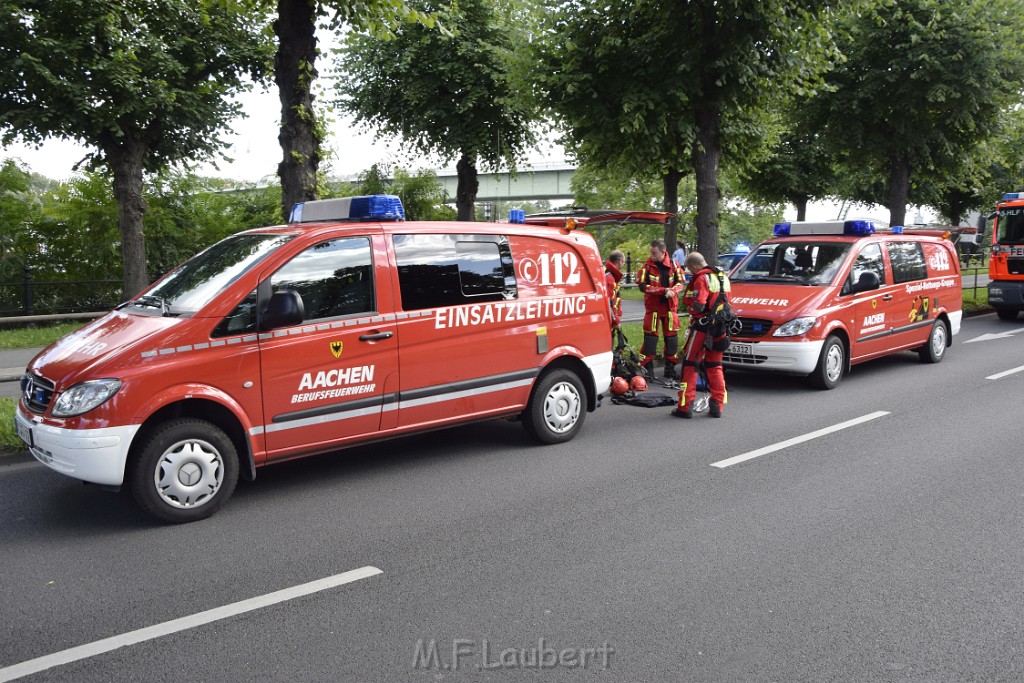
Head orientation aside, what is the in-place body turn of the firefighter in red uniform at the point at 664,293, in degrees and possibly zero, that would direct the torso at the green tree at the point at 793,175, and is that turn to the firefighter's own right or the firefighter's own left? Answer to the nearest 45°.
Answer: approximately 180°

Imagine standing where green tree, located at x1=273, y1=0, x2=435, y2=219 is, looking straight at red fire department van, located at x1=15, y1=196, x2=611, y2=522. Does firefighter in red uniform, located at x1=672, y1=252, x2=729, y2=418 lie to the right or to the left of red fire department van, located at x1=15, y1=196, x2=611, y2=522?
left

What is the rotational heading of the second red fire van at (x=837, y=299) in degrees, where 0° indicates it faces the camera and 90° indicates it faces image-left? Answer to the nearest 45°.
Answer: approximately 45°

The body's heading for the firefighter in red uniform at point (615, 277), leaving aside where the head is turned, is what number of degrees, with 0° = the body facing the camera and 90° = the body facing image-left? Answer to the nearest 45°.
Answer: approximately 270°

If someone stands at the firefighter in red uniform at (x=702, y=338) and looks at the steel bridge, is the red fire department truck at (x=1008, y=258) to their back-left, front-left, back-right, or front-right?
front-right

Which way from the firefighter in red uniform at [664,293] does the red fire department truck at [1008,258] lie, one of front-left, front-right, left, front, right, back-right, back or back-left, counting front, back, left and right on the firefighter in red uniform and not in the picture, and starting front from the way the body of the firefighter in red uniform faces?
back-left

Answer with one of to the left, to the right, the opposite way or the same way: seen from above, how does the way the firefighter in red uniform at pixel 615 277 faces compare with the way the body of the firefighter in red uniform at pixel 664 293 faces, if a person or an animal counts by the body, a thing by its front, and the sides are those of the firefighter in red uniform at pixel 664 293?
to the left

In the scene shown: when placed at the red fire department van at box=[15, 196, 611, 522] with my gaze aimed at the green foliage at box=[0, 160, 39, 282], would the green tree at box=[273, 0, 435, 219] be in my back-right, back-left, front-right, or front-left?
front-right

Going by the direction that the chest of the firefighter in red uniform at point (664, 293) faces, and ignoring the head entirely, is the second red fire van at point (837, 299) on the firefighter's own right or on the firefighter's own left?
on the firefighter's own left

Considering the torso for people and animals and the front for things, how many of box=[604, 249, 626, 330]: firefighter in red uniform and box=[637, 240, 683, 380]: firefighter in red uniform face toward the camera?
1

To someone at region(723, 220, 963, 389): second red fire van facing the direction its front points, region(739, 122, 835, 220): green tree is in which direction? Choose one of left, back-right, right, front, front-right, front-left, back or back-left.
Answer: back-right

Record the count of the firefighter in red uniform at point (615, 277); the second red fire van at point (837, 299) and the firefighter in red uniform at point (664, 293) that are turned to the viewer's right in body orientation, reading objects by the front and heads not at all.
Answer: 1

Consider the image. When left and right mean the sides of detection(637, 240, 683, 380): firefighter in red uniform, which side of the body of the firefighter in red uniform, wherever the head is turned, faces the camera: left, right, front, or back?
front

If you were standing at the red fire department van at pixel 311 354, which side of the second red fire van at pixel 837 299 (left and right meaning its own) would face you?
front

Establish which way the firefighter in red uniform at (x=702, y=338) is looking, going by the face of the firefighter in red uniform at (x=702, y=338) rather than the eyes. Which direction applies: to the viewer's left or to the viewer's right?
to the viewer's left

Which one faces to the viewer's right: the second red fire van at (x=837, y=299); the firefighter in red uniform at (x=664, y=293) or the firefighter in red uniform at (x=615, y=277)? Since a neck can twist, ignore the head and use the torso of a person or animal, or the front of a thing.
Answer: the firefighter in red uniform at (x=615, y=277)

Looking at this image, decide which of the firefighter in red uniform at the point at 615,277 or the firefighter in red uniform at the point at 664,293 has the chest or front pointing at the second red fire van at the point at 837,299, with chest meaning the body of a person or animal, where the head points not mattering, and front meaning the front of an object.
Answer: the firefighter in red uniform at the point at 615,277

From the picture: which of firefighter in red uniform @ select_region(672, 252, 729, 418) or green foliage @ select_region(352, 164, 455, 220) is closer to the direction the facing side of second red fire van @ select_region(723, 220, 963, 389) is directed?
the firefighter in red uniform
